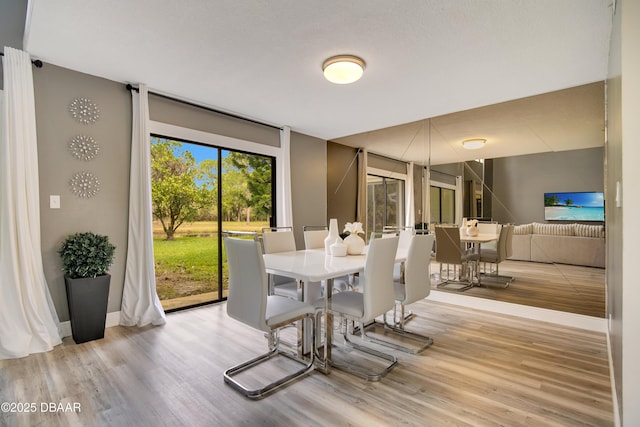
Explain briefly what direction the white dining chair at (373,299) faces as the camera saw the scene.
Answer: facing away from the viewer and to the left of the viewer

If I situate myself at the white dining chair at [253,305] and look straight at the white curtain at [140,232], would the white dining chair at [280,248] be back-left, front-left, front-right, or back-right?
front-right

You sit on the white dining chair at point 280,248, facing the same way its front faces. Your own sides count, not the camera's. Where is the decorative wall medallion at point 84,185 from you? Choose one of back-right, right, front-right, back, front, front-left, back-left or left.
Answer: back-right

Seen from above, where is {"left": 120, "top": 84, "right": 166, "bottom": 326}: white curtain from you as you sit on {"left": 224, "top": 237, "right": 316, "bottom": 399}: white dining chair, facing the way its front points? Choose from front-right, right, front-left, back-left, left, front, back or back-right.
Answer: left

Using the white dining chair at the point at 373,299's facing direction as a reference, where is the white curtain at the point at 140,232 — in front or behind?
in front

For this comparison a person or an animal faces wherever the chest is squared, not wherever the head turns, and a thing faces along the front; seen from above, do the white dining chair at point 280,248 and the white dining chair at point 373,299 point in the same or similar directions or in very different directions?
very different directions

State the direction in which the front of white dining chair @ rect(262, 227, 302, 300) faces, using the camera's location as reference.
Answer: facing the viewer and to the right of the viewer

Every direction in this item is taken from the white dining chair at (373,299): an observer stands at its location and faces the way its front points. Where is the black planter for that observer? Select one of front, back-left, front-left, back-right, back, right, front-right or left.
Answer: front-left

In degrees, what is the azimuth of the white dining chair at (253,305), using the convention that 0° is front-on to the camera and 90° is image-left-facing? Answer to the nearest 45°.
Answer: approximately 225°

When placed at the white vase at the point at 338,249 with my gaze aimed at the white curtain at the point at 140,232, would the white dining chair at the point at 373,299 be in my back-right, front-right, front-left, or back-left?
back-left

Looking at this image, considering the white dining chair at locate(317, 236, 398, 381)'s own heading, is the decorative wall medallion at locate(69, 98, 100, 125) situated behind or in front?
in front

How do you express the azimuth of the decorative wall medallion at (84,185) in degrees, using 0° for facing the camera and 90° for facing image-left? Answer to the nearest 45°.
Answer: approximately 0°

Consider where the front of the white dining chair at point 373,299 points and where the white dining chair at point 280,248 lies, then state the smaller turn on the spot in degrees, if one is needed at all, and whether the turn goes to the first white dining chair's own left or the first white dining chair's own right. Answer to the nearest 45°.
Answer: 0° — it already faces it
